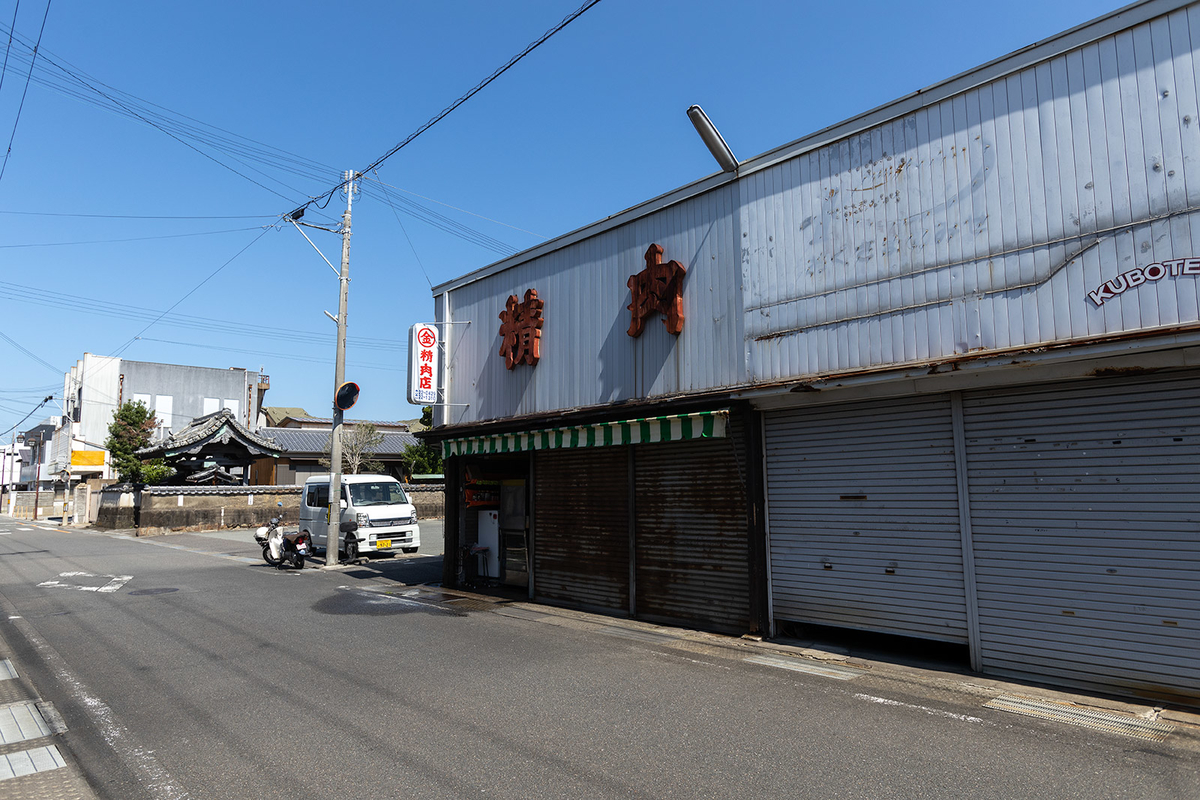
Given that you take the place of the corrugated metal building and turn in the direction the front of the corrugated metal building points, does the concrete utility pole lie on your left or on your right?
on your right

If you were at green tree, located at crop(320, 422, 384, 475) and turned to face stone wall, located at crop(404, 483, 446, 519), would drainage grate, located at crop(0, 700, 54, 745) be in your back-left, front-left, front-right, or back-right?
front-right

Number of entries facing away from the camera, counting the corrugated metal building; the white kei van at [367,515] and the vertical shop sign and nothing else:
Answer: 0

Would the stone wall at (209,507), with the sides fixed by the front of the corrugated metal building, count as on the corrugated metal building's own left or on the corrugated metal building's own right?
on the corrugated metal building's own right

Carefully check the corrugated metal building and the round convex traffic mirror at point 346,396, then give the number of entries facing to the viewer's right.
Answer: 0

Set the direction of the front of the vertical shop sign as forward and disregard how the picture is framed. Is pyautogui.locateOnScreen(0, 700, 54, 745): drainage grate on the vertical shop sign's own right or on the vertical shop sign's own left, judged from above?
on the vertical shop sign's own right

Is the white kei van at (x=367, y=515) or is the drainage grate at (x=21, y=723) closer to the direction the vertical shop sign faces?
the drainage grate

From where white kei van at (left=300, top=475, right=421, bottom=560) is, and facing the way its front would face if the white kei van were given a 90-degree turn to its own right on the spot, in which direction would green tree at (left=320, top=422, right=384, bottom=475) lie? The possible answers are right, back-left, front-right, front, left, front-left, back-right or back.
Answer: back-right

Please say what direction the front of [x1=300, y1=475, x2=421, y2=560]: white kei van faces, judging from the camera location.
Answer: facing the viewer and to the right of the viewer

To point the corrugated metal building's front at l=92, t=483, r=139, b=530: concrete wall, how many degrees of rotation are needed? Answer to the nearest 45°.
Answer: approximately 90° to its right

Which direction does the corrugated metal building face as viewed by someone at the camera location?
facing the viewer and to the left of the viewer

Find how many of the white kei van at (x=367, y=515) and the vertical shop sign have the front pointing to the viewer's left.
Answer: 0

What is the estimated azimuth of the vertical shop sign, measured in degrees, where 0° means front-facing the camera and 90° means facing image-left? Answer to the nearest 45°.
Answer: approximately 315°
